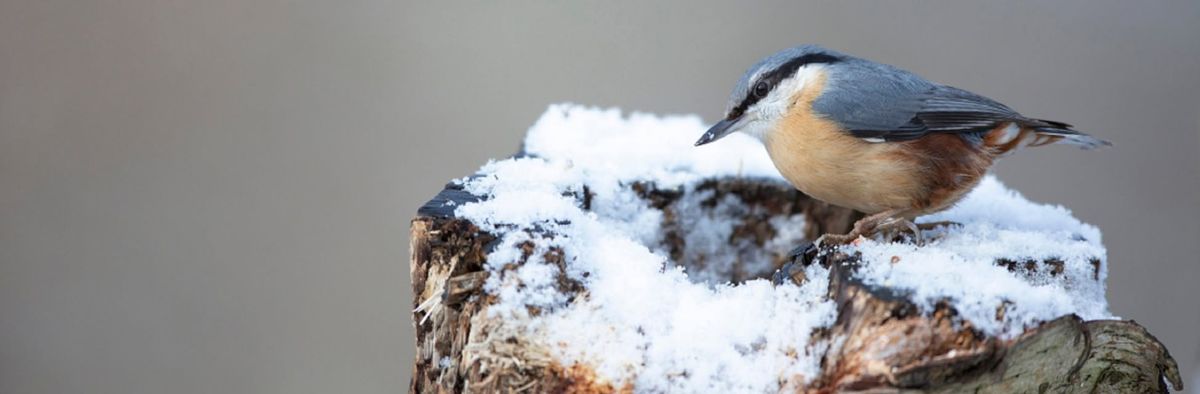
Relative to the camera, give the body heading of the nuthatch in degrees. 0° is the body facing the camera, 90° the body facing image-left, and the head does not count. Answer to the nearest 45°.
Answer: approximately 90°
